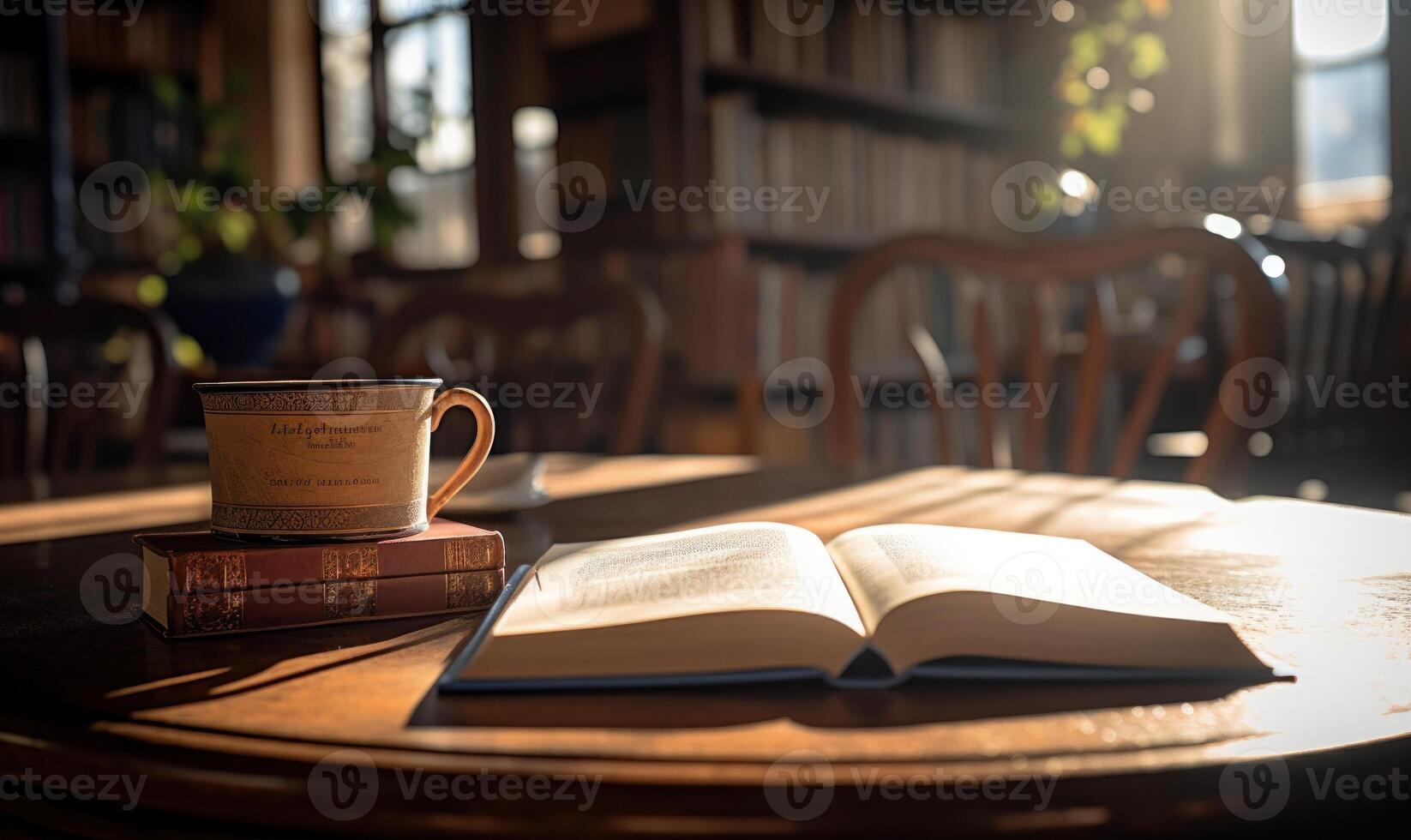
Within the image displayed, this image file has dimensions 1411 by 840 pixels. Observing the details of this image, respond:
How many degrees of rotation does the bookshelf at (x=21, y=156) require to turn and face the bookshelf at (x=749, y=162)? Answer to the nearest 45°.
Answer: approximately 45° to its left

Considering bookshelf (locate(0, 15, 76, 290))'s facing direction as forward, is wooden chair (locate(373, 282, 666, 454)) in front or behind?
in front

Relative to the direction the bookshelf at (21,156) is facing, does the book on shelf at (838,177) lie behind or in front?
in front

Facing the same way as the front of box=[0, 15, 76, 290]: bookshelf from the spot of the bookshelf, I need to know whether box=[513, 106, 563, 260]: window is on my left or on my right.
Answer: on my left

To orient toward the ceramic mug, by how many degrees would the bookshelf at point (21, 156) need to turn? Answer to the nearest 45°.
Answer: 0° — it already faces it

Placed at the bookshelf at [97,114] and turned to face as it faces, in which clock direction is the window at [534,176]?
The window is roughly at 10 o'clock from the bookshelf.

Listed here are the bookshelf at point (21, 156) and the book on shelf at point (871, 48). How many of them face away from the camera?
0
